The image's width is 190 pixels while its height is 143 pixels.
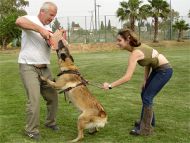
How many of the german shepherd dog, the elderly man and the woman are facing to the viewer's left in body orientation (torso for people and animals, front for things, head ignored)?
2

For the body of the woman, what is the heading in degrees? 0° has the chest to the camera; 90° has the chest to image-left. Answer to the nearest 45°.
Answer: approximately 90°

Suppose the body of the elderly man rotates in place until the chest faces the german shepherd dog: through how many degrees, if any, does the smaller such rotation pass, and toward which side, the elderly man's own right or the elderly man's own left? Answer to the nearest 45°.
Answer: approximately 45° to the elderly man's own left

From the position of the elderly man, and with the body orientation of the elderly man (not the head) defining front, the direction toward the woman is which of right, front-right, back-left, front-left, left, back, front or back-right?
front-left

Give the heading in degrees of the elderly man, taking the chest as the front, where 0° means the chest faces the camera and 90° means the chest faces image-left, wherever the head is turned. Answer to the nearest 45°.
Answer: approximately 315°

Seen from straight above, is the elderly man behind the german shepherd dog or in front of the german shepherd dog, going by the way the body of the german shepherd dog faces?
in front

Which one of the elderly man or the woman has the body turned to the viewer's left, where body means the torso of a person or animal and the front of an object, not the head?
the woman

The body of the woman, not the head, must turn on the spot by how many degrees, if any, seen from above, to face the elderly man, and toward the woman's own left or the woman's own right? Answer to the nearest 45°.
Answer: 0° — they already face them

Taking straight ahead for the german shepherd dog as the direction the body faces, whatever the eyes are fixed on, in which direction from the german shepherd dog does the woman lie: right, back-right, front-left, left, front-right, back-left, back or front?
back

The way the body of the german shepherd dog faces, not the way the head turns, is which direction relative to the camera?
to the viewer's left
